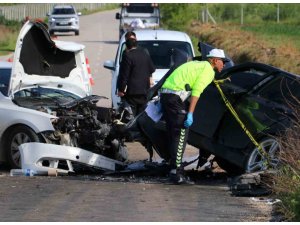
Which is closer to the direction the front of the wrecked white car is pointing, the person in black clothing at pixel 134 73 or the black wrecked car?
the black wrecked car

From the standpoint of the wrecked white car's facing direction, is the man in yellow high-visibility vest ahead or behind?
ahead

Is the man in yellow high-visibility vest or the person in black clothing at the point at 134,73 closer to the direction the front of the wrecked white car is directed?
the man in yellow high-visibility vest

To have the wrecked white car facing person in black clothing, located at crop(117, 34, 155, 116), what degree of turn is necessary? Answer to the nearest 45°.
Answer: approximately 90° to its left

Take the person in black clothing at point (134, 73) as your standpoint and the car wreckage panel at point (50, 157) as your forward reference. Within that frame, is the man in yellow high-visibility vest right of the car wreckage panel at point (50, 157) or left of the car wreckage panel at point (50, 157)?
left

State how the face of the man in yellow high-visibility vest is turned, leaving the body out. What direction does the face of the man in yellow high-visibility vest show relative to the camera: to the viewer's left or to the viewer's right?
to the viewer's right

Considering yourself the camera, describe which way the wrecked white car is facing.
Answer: facing the viewer and to the right of the viewer

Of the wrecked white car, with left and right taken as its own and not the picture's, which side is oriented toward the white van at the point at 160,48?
left

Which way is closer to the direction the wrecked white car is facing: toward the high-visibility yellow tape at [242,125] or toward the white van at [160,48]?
the high-visibility yellow tape

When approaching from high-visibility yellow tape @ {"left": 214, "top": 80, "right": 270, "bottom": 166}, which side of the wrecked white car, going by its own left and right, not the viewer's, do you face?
front
